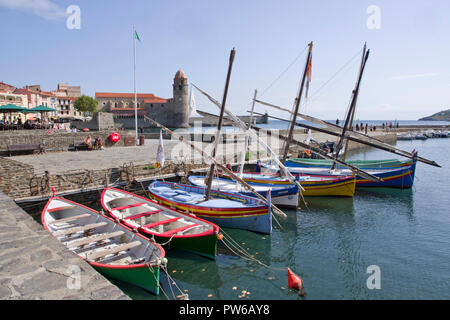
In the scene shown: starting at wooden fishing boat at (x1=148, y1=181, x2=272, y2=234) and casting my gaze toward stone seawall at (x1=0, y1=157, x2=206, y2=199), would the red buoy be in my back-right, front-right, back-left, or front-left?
back-left

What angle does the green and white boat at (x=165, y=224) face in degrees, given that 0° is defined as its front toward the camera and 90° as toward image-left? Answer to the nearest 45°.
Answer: approximately 315°

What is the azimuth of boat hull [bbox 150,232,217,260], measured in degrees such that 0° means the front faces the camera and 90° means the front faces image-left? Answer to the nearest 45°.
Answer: approximately 315°

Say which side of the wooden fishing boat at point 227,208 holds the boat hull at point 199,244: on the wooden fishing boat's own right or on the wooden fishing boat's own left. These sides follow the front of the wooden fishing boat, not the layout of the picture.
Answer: on the wooden fishing boat's own right

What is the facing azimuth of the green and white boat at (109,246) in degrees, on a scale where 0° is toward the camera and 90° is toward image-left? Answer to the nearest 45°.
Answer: approximately 315°

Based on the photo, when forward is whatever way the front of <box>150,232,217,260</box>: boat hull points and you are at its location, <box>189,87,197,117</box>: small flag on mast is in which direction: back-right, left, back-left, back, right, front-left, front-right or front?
back-left
